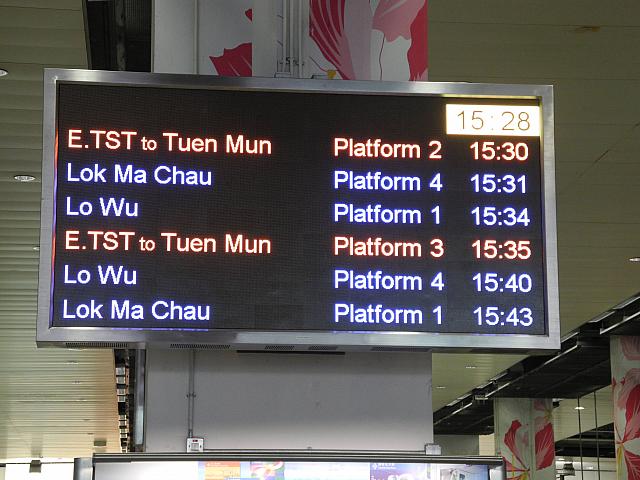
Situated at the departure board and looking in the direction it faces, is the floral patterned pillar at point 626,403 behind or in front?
behind

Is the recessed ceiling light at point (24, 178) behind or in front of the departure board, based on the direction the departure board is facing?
behind

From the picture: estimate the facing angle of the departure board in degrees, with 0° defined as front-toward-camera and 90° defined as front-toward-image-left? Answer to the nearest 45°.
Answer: approximately 0°
